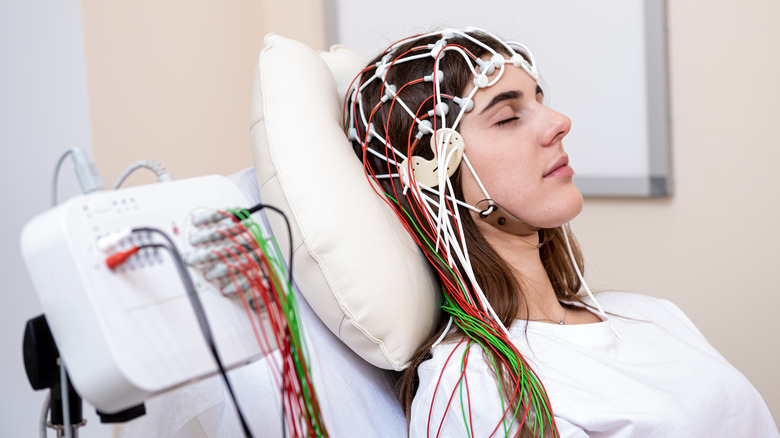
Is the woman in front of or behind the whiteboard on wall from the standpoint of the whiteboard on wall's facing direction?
in front

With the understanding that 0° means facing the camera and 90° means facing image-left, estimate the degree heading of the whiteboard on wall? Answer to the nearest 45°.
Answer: approximately 0°

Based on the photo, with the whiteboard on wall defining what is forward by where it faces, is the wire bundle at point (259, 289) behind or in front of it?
in front

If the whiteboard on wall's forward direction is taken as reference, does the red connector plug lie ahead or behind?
ahead

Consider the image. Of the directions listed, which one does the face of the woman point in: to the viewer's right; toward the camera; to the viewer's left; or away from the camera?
to the viewer's right

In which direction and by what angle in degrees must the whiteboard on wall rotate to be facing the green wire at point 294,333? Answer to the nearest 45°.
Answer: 0° — it already faces it
